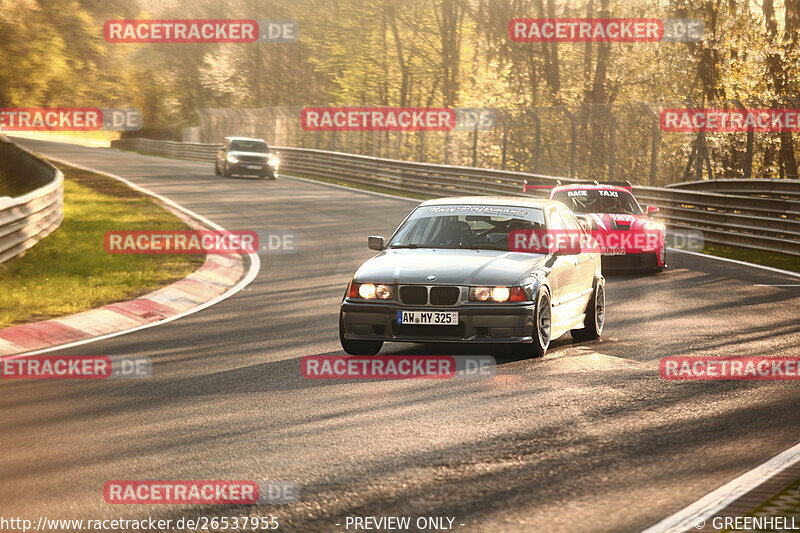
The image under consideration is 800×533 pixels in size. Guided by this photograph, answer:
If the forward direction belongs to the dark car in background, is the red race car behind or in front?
in front

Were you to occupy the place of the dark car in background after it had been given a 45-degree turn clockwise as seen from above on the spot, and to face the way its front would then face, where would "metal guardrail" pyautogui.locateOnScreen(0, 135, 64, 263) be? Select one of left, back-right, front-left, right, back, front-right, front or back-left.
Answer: front-left

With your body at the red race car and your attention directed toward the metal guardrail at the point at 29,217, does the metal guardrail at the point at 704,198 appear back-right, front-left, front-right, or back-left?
back-right

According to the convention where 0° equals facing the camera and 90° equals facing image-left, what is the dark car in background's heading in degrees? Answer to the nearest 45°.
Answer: approximately 0°

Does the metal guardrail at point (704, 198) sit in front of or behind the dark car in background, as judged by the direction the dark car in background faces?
in front
